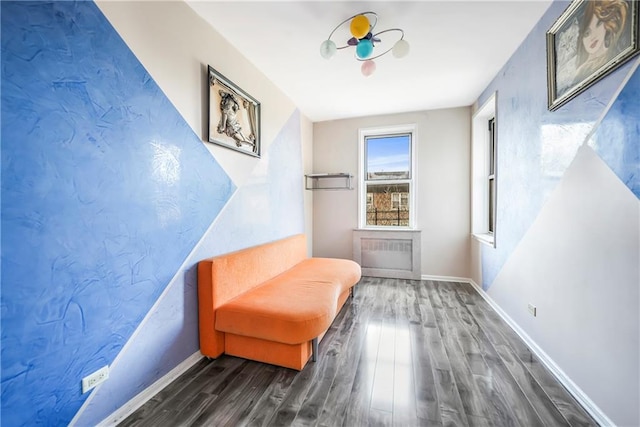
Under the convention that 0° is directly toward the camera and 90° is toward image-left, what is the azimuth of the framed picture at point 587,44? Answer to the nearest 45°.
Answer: approximately 45°

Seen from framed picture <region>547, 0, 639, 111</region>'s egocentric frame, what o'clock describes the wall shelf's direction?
The wall shelf is roughly at 2 o'clock from the framed picture.

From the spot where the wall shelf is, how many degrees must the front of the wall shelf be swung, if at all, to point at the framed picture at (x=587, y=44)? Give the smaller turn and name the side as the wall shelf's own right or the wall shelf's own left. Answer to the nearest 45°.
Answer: approximately 45° to the wall shelf's own left

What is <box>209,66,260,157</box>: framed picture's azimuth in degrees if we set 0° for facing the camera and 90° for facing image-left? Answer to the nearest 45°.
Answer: approximately 315°

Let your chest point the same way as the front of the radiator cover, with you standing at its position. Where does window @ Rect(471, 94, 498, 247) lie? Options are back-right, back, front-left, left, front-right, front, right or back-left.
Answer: left

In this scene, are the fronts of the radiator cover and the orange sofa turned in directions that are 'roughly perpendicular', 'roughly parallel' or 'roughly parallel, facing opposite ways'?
roughly perpendicular

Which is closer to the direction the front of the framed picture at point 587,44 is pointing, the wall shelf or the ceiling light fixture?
the ceiling light fixture

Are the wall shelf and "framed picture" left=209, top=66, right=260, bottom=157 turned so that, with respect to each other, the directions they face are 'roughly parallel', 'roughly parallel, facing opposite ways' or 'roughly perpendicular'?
roughly perpendicular

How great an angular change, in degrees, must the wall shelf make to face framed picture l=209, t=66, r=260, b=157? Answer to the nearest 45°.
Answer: approximately 45° to its right

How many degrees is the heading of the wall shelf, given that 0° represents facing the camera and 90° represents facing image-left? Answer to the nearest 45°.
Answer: approximately 0°

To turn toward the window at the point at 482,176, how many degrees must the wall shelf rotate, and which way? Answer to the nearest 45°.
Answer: approximately 90° to its left

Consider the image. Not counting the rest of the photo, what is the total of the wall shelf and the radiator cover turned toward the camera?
2

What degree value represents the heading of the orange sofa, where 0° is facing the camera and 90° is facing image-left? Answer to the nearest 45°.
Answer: approximately 315°
